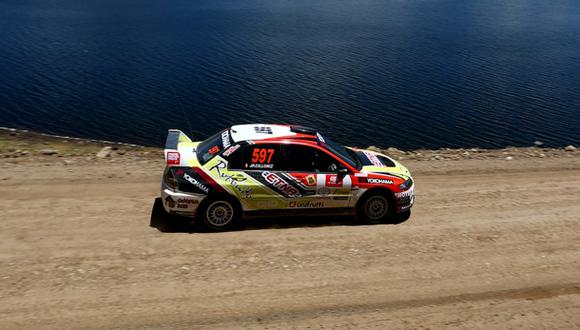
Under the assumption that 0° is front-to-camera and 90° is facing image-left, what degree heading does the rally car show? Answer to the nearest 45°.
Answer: approximately 270°
